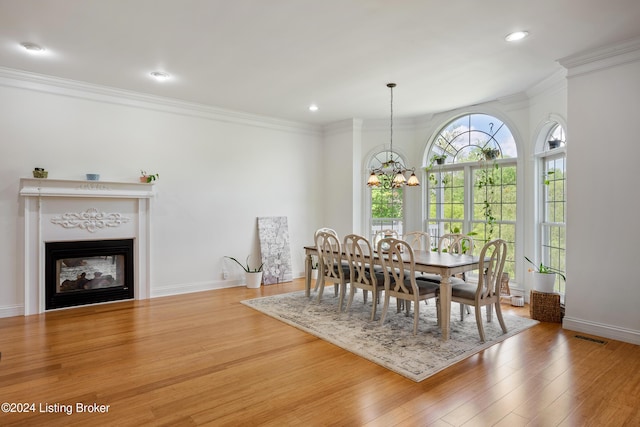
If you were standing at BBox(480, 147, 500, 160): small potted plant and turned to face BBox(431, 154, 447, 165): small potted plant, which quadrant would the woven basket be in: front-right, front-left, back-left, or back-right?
back-left

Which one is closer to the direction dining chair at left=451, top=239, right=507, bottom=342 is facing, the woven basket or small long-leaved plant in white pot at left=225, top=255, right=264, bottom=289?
the small long-leaved plant in white pot

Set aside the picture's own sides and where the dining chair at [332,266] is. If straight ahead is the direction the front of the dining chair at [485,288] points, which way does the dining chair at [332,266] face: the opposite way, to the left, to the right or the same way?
to the right

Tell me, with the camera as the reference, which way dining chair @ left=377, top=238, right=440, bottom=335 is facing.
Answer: facing away from the viewer and to the right of the viewer

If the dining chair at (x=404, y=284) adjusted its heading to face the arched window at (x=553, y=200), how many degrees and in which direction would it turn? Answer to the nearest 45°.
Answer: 0° — it already faces it

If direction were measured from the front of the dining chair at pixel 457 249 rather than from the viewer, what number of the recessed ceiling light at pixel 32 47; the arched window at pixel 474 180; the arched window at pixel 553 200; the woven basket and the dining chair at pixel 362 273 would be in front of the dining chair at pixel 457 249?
2

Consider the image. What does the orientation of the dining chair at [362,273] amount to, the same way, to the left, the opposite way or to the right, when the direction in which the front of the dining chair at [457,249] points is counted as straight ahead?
the opposite way

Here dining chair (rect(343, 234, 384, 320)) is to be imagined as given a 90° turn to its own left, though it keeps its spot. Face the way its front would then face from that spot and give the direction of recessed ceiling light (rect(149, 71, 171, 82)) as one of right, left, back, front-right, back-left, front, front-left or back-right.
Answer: front-left

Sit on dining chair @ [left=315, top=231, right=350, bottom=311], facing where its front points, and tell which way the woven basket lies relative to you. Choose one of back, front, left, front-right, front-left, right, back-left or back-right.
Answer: front-right

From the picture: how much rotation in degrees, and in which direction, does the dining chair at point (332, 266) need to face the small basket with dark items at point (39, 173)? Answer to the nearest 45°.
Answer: approximately 135° to its left

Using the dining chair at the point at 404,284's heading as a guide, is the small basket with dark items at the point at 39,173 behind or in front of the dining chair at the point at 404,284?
behind

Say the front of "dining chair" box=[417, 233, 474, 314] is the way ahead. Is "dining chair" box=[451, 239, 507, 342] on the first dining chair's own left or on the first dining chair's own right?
on the first dining chair's own left

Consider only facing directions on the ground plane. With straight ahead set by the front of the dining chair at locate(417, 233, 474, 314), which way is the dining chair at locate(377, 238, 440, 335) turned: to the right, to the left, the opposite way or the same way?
the opposite way
